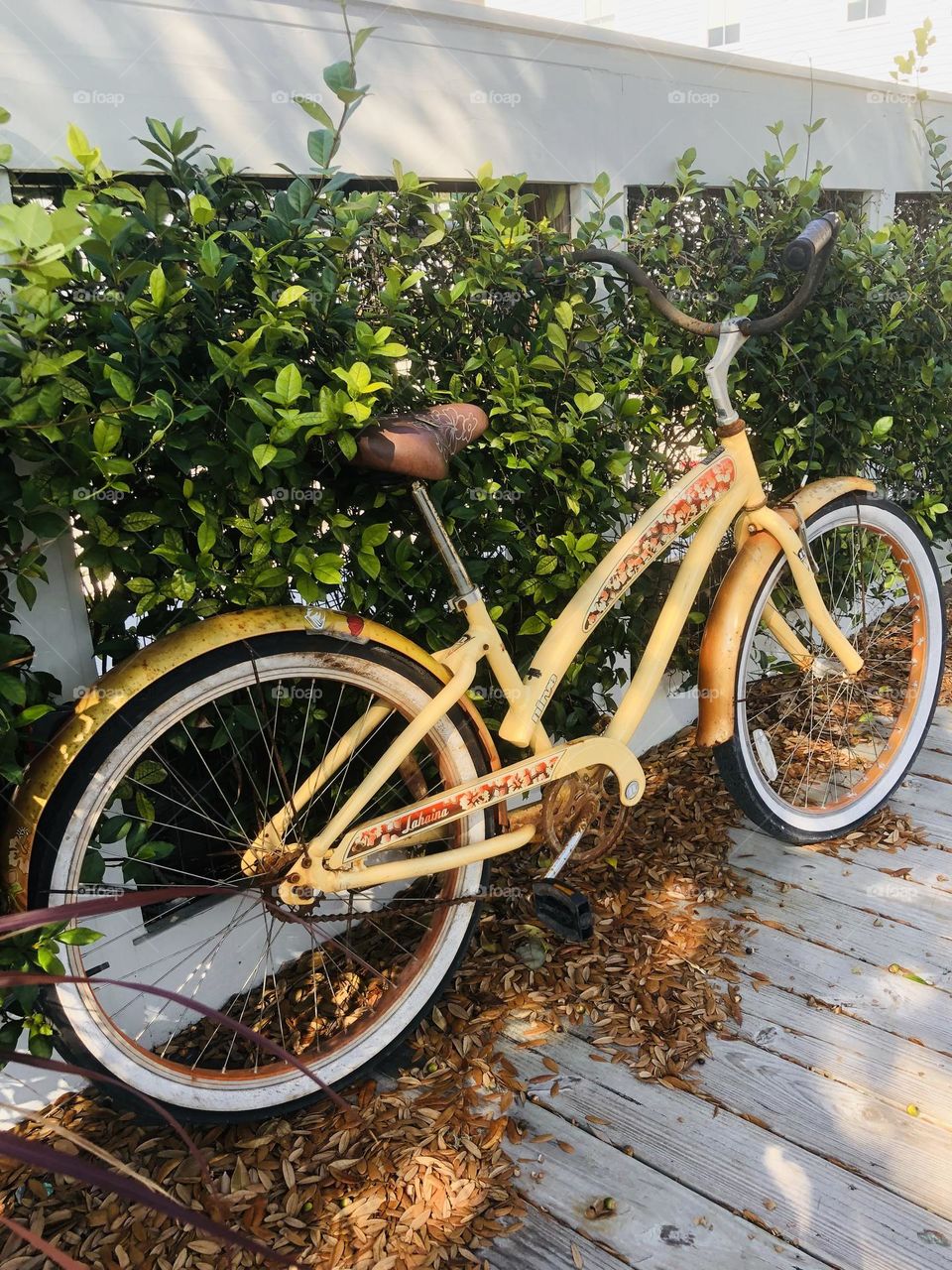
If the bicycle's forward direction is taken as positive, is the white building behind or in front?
in front

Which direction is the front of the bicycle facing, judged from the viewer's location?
facing away from the viewer and to the right of the viewer
